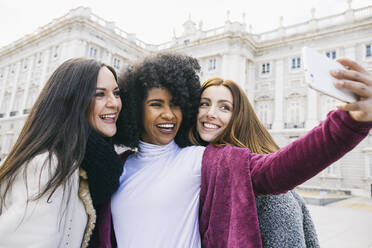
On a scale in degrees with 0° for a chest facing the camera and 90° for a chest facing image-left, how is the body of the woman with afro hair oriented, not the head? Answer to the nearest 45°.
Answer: approximately 0°

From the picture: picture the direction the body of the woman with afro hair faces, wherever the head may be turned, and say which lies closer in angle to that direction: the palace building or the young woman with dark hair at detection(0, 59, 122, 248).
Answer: the young woman with dark hair

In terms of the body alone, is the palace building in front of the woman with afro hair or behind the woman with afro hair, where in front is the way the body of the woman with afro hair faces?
behind

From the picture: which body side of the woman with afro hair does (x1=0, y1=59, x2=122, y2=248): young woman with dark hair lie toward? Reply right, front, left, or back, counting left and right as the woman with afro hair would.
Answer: right

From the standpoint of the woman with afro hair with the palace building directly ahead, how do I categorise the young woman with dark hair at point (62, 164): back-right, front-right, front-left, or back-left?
back-left
